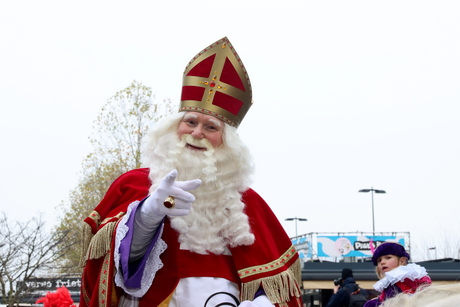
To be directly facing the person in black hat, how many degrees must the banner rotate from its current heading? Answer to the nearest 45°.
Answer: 0° — it already faces them

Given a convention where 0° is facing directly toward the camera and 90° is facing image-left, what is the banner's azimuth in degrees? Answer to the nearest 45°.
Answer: approximately 0°
